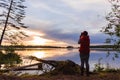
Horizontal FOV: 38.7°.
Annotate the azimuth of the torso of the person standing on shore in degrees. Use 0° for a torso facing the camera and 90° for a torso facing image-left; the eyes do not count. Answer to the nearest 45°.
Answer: approximately 180°
